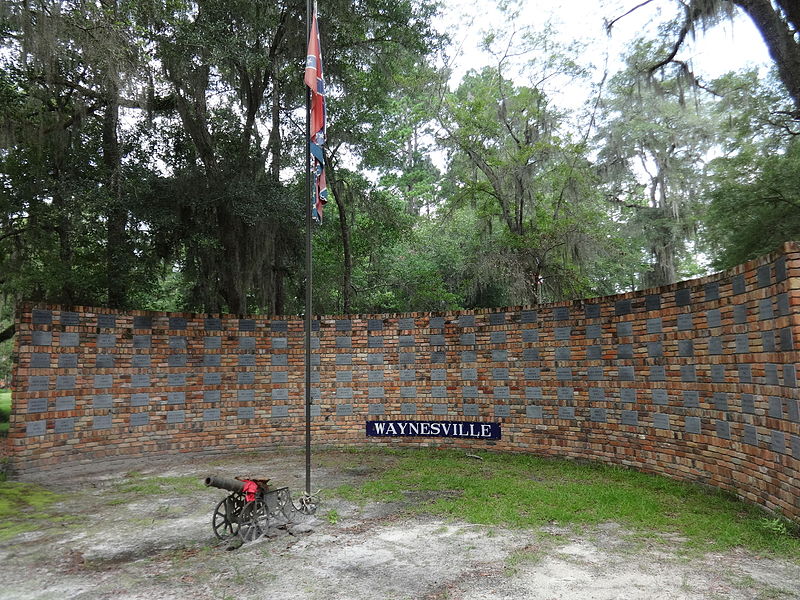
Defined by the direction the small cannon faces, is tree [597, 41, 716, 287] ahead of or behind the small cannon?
behind

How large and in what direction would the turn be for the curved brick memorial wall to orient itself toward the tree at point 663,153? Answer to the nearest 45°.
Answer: approximately 135° to its left

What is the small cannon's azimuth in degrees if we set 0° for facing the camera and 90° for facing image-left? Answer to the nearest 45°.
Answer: approximately 45°

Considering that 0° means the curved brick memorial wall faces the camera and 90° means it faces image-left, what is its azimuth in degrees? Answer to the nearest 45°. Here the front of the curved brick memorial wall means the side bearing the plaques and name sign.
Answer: approximately 0°

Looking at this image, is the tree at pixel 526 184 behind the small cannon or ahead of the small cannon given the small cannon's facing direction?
behind

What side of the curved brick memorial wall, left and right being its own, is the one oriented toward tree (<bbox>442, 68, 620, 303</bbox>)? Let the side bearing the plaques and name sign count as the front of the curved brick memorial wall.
back
